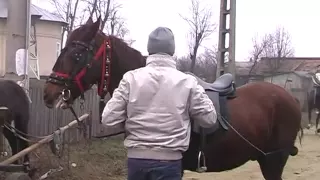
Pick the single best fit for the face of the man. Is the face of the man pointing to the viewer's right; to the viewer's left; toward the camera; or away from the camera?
away from the camera

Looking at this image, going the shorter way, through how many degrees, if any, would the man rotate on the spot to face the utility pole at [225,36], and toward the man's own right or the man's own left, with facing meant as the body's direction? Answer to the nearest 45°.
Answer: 0° — they already face it

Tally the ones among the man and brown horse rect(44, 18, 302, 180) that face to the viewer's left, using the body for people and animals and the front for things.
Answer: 1

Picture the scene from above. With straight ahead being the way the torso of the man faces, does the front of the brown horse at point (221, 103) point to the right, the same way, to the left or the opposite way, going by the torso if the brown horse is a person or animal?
to the left

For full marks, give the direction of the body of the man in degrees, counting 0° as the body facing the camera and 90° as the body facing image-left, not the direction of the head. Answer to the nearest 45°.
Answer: approximately 180°

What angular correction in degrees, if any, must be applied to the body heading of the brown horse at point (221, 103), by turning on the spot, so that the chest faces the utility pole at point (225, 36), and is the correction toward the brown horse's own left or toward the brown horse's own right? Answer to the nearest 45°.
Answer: approximately 90° to the brown horse's own right

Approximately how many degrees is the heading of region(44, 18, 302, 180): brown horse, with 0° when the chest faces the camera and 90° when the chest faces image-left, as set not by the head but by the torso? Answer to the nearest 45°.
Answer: approximately 90°

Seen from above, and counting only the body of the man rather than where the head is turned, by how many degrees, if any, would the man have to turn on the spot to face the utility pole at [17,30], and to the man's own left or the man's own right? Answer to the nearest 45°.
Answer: approximately 45° to the man's own left
